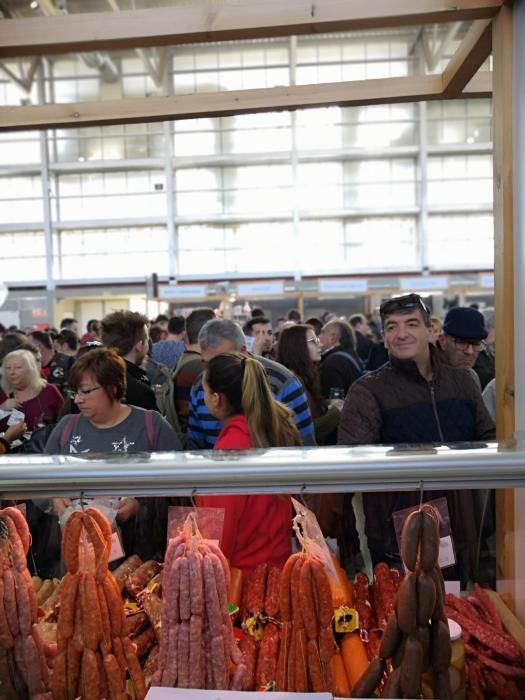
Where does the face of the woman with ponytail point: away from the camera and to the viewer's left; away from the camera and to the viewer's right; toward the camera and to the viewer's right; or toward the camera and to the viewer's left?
away from the camera and to the viewer's left

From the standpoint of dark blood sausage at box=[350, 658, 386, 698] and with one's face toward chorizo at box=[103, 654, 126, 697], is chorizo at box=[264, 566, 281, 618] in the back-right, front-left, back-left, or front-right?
front-right

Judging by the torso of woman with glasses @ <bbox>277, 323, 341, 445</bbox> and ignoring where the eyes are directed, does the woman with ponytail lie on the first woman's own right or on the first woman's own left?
on the first woman's own right

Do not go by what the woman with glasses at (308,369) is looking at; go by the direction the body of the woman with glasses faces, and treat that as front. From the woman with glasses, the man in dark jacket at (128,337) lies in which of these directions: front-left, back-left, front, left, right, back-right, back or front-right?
back-right

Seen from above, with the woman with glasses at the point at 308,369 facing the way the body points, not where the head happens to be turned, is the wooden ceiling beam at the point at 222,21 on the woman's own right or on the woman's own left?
on the woman's own right

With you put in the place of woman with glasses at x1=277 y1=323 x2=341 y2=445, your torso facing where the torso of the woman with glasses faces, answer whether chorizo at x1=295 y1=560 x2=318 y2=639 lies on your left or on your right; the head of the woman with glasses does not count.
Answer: on your right

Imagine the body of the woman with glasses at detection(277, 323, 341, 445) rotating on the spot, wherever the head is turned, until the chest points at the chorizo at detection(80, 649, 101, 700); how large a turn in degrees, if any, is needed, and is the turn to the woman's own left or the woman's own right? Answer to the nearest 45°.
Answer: approximately 90° to the woman's own right

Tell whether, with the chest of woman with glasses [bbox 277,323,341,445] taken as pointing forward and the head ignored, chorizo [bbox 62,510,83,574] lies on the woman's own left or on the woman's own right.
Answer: on the woman's own right
